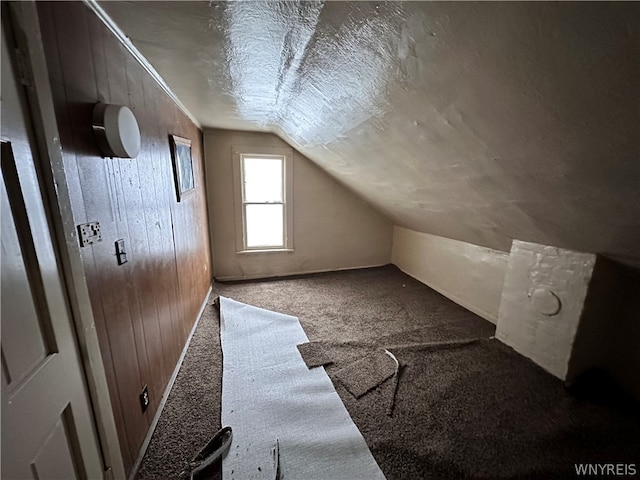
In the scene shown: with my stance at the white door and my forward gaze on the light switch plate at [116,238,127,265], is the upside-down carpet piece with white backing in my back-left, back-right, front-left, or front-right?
front-right

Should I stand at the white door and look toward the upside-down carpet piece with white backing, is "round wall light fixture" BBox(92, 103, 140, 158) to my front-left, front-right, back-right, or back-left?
front-left

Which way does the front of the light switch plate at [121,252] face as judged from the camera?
facing the viewer and to the right of the viewer

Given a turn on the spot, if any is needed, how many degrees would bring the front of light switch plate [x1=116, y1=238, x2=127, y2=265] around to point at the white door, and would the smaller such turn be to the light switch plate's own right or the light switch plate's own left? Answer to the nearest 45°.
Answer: approximately 45° to the light switch plate's own right
